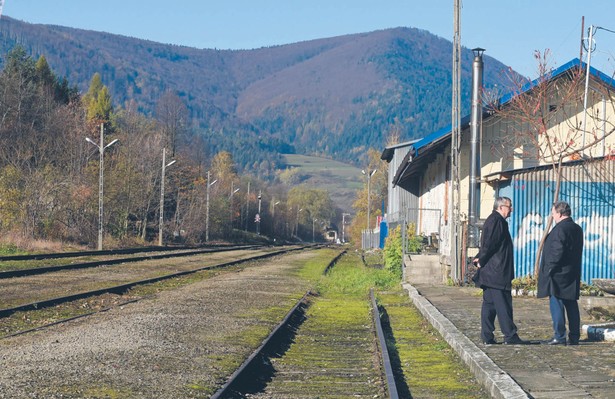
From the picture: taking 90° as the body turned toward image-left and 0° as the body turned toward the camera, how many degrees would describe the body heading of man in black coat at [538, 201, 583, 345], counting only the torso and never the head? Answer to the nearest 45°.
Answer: approximately 90°

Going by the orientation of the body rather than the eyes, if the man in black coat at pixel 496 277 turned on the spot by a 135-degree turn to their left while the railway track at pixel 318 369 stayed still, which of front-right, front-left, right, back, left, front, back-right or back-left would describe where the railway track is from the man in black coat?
left

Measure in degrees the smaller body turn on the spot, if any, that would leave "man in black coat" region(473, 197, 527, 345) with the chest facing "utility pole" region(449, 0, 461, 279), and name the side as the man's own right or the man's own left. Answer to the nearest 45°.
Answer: approximately 90° to the man's own left

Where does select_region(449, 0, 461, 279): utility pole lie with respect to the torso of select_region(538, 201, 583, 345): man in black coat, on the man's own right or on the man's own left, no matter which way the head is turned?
on the man's own right

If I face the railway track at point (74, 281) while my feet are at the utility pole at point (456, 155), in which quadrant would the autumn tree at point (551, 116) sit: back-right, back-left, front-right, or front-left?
back-right

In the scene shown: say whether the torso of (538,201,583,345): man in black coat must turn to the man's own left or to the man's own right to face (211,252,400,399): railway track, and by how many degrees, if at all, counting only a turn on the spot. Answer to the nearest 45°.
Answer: approximately 45° to the man's own left

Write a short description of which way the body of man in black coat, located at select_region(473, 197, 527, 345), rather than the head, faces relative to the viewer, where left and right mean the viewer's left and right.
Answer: facing to the right of the viewer

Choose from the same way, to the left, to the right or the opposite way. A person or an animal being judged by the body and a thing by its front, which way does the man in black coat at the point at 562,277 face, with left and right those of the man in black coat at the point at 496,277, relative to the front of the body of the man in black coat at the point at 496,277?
the opposite way

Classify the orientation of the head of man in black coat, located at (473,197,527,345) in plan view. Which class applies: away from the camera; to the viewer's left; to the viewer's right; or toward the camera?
to the viewer's right

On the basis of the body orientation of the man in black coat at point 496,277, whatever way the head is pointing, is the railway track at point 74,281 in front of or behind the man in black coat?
behind
